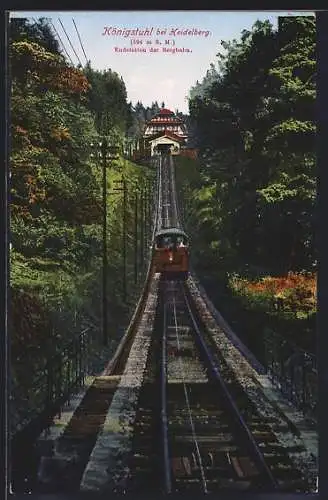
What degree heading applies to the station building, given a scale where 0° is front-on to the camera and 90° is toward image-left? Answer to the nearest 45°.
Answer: approximately 0°
